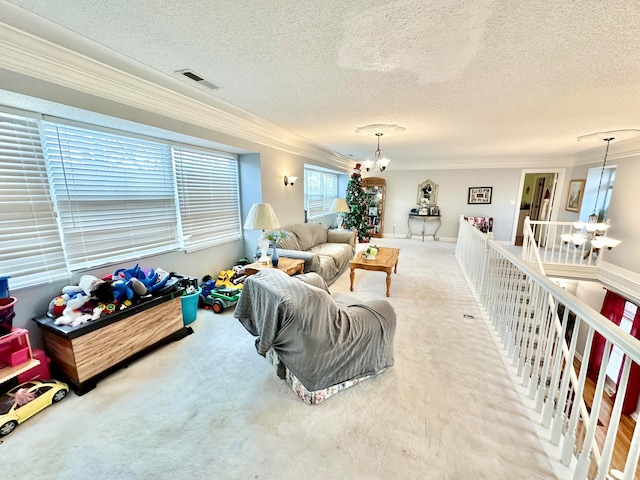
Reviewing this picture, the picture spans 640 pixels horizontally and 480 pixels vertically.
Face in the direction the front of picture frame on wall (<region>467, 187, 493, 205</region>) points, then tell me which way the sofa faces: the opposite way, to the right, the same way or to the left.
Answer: to the left

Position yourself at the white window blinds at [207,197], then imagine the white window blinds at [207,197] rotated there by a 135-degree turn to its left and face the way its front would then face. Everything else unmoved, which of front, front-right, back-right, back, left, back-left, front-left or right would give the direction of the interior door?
right

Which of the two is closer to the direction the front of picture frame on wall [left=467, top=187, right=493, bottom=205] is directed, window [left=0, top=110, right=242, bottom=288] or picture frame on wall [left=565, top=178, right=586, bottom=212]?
the window

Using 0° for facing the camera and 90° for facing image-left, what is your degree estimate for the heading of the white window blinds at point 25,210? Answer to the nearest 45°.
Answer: approximately 315°

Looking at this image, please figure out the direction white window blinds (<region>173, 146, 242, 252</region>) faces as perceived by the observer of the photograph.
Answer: facing the viewer and to the right of the viewer

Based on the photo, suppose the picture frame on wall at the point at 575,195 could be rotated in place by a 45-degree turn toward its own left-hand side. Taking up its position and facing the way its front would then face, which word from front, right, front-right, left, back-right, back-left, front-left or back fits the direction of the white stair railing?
front

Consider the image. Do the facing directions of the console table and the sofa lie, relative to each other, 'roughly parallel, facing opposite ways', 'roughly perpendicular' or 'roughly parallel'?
roughly perpendicular

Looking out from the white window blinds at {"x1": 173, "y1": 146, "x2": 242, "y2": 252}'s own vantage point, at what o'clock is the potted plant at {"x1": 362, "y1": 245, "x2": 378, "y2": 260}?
The potted plant is roughly at 11 o'clock from the white window blinds.

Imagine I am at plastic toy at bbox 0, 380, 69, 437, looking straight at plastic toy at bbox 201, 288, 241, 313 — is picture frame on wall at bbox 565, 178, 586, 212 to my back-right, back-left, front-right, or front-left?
front-right

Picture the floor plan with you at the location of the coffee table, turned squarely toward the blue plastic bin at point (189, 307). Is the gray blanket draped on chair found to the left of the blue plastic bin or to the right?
left

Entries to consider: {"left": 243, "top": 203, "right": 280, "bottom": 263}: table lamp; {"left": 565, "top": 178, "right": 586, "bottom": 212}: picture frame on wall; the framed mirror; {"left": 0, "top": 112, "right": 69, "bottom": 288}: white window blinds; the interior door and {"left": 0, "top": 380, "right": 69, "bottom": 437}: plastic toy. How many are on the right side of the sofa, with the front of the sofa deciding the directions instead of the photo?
3

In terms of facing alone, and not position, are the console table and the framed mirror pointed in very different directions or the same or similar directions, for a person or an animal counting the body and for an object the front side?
same or similar directions

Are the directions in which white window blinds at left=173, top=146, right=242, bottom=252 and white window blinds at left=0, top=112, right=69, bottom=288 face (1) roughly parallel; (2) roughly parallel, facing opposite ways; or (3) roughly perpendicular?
roughly parallel

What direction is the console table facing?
toward the camera

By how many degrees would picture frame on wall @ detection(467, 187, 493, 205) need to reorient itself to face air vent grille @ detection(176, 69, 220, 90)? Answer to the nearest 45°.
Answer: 0° — it already faces it

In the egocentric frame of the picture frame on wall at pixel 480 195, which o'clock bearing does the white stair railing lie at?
The white stair railing is roughly at 12 o'clock from the picture frame on wall.

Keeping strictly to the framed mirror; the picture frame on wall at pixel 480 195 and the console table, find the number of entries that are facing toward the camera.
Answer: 3
